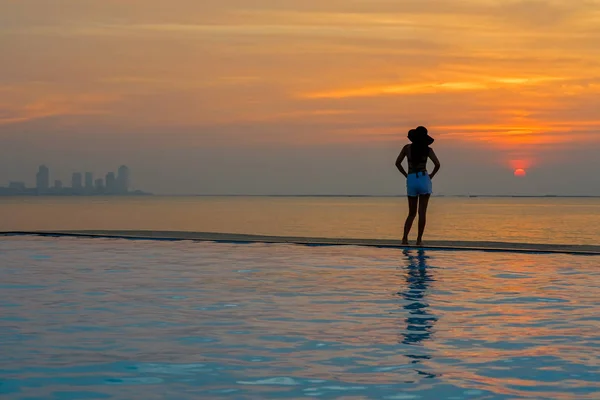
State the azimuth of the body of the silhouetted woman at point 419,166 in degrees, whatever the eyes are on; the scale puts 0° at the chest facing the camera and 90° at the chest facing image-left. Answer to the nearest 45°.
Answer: approximately 180°

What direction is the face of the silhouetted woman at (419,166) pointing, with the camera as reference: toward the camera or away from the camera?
away from the camera
